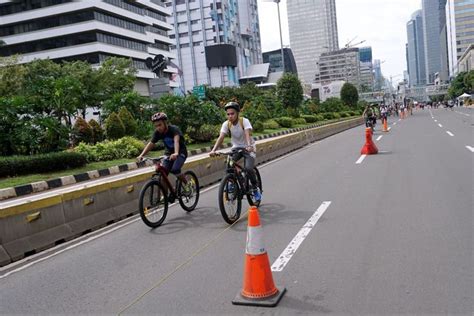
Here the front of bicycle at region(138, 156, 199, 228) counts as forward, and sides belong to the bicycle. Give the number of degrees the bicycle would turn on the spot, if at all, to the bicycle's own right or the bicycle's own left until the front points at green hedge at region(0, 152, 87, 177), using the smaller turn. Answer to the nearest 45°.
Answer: approximately 90° to the bicycle's own right

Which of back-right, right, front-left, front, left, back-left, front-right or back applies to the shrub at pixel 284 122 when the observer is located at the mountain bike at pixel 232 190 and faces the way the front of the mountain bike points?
back-right

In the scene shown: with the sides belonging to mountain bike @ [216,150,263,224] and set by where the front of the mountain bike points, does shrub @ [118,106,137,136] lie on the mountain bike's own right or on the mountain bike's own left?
on the mountain bike's own right

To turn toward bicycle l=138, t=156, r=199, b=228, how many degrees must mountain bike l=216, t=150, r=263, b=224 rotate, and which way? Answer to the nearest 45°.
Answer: approximately 45° to its right

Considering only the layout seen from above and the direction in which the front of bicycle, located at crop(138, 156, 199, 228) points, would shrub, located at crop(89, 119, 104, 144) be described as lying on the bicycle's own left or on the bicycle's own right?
on the bicycle's own right

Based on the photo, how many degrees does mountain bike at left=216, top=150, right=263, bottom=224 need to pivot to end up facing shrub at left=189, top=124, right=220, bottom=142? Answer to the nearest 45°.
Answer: approximately 135° to its right

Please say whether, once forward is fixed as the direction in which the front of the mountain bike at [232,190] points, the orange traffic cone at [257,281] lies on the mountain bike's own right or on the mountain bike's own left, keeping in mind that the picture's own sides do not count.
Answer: on the mountain bike's own left

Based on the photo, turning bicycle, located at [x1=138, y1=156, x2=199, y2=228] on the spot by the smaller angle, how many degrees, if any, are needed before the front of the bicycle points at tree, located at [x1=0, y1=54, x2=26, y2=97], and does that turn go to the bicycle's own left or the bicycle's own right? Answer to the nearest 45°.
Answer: approximately 135° to the bicycle's own right

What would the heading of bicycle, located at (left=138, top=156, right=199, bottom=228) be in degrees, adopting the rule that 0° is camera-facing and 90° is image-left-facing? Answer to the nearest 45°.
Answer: approximately 45°

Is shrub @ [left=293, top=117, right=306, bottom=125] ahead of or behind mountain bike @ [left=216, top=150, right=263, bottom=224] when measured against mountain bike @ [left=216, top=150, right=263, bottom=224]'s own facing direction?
behind

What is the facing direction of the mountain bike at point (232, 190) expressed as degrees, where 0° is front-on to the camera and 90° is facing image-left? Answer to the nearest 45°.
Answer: approximately 45°
